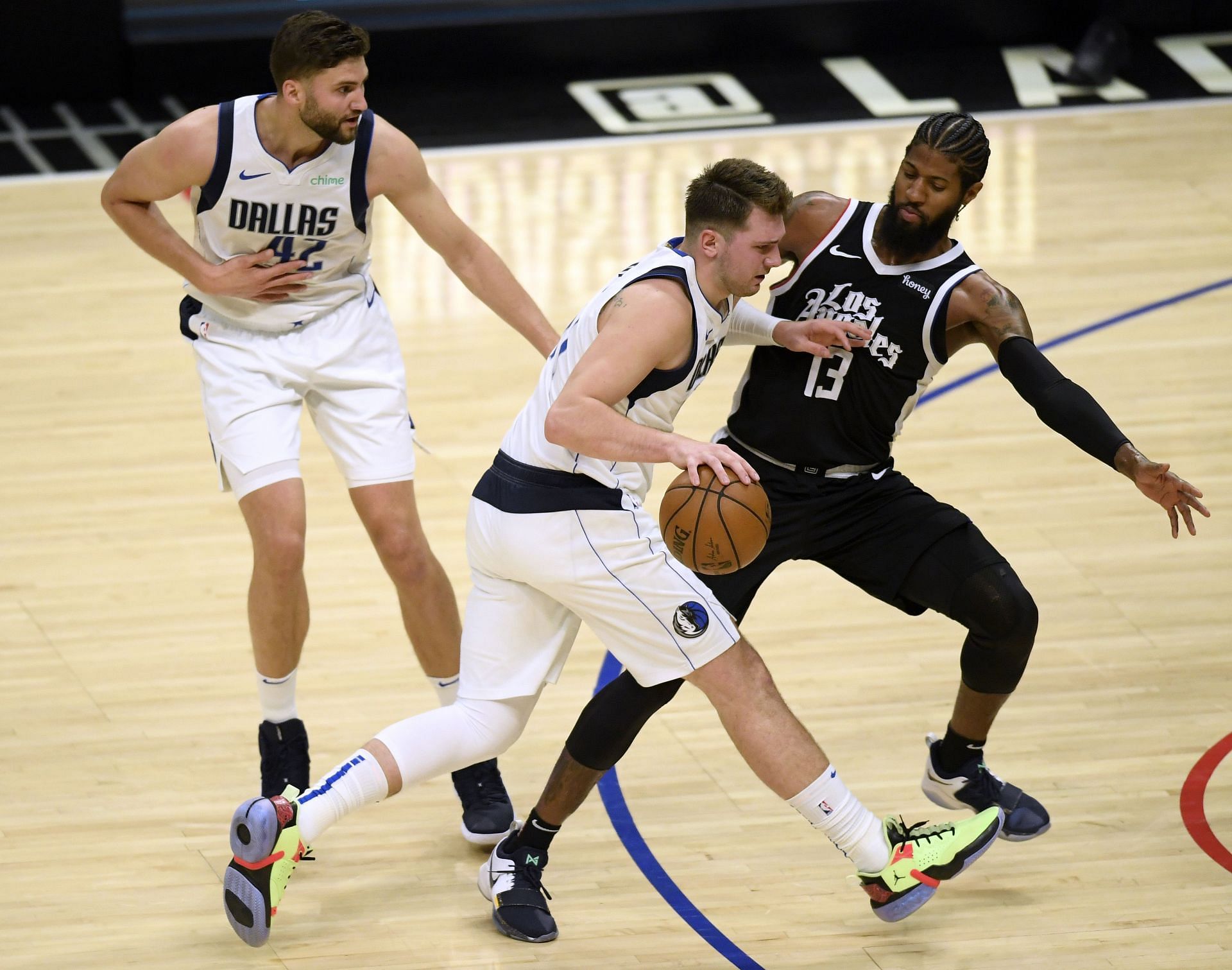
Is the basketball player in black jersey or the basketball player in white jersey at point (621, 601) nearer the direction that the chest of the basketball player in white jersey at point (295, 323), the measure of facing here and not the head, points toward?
the basketball player in white jersey

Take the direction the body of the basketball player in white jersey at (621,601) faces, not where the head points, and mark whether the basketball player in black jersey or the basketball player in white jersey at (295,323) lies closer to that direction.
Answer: the basketball player in black jersey

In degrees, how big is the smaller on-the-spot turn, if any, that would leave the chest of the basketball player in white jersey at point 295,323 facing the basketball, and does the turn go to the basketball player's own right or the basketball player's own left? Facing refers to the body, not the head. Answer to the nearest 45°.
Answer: approximately 45° to the basketball player's own left

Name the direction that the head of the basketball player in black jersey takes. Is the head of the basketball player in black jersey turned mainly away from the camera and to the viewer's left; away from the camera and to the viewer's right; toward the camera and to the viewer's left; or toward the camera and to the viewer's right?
toward the camera and to the viewer's left

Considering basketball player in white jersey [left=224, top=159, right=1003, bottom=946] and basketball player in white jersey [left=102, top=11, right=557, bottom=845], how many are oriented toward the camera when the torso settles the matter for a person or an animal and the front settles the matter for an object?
1

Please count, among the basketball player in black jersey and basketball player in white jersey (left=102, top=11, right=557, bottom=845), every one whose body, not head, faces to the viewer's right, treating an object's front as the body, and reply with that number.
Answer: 0

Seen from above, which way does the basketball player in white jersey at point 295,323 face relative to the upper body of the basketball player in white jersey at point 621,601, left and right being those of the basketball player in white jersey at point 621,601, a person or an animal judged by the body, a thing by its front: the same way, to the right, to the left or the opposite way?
to the right

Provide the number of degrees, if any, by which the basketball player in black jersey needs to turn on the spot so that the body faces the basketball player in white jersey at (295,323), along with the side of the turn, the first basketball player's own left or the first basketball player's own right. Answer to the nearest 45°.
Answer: approximately 90° to the first basketball player's own right

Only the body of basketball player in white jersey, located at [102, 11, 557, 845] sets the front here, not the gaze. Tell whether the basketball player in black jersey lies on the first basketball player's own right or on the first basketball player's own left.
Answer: on the first basketball player's own left

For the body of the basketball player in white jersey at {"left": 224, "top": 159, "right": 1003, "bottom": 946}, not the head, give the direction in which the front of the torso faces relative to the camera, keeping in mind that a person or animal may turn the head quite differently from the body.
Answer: to the viewer's right

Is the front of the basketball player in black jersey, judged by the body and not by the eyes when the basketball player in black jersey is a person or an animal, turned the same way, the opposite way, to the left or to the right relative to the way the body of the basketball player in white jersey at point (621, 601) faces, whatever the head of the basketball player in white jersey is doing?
to the right

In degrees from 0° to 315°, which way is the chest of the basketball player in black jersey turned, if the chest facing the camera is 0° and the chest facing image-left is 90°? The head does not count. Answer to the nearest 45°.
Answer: approximately 0°

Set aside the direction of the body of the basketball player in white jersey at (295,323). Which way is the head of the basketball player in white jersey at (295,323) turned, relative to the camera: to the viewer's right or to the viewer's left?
to the viewer's right

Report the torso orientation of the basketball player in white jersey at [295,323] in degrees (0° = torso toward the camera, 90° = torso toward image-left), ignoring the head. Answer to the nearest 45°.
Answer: approximately 0°

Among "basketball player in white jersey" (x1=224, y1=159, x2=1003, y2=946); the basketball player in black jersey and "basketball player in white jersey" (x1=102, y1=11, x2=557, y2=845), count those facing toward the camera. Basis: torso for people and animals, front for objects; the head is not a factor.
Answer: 2
